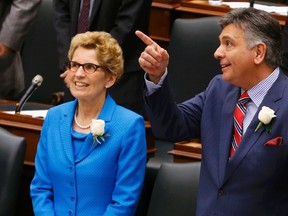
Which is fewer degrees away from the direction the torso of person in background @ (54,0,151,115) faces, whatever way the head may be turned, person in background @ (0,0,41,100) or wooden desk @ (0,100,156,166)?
the wooden desk

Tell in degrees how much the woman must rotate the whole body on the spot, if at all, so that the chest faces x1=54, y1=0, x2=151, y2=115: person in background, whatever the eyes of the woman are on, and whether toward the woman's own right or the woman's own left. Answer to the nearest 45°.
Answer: approximately 135° to the woman's own right

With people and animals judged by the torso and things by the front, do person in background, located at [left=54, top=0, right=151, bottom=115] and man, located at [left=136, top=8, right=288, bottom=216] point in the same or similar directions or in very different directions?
same or similar directions

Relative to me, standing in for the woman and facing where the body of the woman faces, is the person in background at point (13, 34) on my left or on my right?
on my right

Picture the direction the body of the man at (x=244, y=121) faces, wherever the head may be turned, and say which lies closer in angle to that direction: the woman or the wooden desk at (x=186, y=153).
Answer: the woman

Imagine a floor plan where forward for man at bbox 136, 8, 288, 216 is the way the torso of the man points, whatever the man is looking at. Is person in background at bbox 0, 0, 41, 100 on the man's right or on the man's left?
on the man's right

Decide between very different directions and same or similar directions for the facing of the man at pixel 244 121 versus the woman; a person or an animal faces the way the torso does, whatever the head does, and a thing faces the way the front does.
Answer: same or similar directions

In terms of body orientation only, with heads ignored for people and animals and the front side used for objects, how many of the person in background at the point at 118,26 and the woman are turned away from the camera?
0

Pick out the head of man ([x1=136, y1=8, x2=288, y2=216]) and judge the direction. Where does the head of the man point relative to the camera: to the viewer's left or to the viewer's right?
to the viewer's left

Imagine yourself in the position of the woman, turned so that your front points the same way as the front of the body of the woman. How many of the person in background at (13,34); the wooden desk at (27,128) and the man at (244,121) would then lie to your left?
1

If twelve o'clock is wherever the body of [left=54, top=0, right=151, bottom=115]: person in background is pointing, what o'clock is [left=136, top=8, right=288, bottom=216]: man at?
The man is roughly at 10 o'clock from the person in background.

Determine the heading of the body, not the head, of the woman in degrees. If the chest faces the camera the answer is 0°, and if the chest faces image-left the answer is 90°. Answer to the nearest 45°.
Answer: approximately 45°

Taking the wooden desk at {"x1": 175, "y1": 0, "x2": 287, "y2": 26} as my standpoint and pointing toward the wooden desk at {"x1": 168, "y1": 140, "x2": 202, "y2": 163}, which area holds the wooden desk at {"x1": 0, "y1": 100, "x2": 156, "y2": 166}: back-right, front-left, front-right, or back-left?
front-right

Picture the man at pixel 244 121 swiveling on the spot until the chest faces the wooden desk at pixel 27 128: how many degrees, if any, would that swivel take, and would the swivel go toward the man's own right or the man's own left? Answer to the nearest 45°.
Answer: approximately 90° to the man's own right
